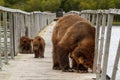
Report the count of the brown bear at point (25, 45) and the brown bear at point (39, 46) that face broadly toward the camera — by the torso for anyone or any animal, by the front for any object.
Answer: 2

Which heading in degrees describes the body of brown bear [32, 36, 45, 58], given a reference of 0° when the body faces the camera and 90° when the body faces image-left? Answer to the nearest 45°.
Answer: approximately 0°

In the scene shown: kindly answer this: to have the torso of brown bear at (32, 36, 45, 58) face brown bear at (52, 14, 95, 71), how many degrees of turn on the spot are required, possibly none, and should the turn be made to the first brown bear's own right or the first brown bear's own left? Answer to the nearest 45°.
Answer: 0° — it already faces it
